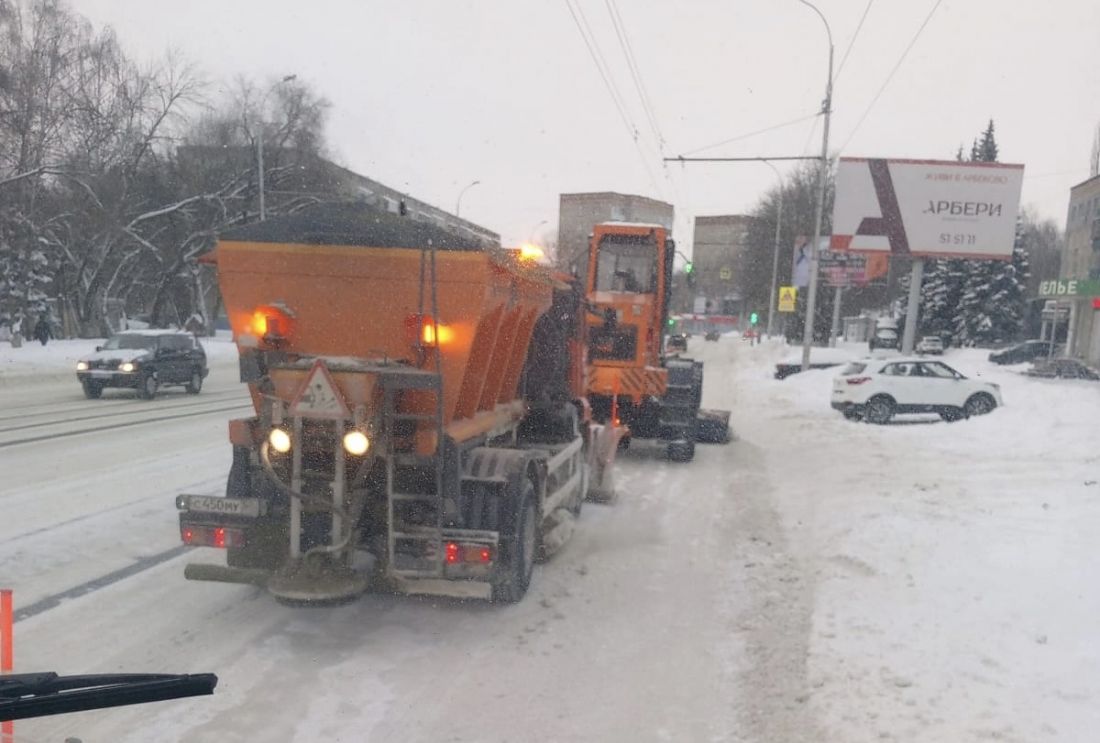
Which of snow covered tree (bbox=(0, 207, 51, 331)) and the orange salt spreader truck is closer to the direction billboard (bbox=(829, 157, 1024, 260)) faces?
the orange salt spreader truck

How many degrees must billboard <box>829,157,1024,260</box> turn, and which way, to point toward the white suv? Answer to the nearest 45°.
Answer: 0° — it already faces it

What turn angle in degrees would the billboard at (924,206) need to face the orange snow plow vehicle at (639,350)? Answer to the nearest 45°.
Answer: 0° — it already faces it

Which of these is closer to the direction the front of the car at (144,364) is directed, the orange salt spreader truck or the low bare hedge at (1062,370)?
the orange salt spreader truck

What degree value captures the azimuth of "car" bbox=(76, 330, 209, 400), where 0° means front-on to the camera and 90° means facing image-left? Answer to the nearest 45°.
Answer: approximately 45°

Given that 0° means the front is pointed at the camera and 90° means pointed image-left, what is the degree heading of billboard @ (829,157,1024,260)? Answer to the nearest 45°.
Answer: approximately 0°

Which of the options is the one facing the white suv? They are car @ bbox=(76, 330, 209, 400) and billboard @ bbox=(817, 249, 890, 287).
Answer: the billboard

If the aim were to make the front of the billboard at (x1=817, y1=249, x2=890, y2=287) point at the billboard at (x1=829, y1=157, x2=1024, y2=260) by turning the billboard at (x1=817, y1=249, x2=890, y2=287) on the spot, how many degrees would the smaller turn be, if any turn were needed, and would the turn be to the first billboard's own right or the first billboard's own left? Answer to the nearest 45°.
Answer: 0° — it already faces it

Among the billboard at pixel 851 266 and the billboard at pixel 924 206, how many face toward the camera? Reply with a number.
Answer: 2

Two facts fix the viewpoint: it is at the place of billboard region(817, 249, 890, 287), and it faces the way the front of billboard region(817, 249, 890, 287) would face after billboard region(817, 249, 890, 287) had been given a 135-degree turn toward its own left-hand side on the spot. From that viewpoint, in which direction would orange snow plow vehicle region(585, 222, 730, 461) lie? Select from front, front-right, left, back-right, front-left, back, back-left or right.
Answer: back-right

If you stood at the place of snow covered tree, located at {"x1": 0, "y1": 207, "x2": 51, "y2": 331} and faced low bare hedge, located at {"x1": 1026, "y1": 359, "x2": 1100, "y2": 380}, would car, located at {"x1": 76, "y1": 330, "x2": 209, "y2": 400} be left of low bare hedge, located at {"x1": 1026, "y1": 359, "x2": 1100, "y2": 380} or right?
right

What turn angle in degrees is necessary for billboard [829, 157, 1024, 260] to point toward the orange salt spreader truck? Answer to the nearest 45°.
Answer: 0° — it already faces it

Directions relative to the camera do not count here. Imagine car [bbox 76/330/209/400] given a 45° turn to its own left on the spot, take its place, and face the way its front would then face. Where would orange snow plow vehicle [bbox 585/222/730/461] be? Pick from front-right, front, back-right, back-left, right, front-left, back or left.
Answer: front-left

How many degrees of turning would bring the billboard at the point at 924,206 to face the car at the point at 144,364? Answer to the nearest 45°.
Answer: approximately 45° to its right

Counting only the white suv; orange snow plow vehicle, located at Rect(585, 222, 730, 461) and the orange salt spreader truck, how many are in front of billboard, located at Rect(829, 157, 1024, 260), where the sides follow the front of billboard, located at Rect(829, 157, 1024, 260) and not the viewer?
3

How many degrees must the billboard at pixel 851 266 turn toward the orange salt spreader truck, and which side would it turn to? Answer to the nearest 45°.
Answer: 0° — it already faces it
